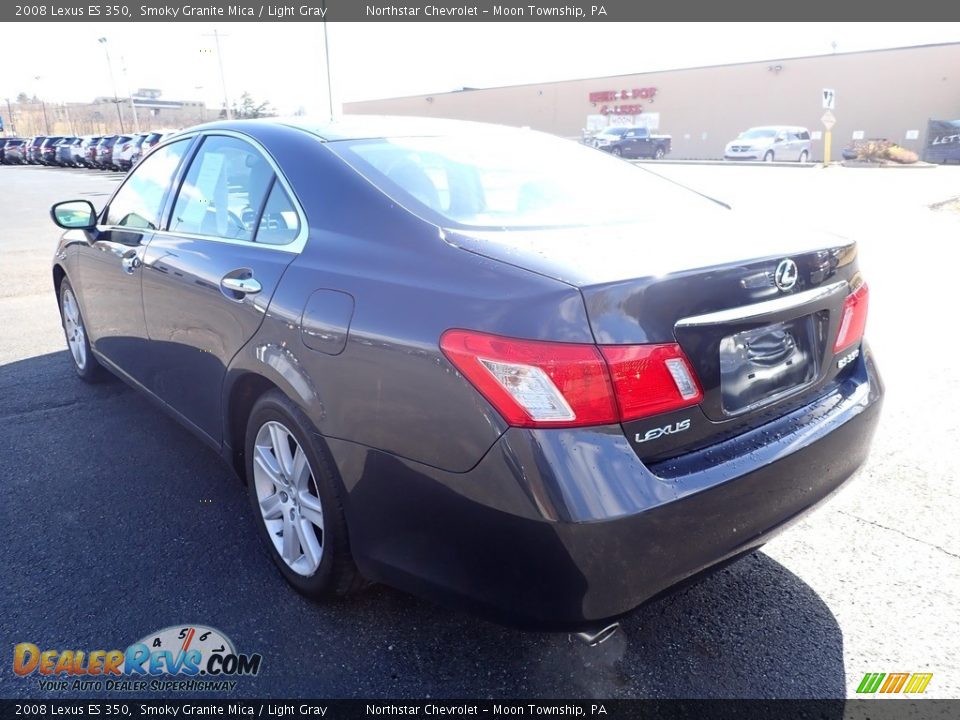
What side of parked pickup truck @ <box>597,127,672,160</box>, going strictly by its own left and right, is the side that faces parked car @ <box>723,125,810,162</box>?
back

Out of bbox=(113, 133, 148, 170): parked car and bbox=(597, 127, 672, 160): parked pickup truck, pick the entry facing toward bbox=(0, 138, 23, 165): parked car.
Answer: bbox=(597, 127, 672, 160): parked pickup truck

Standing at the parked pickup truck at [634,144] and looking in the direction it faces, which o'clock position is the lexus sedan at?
The lexus sedan is roughly at 9 o'clock from the parked pickup truck.

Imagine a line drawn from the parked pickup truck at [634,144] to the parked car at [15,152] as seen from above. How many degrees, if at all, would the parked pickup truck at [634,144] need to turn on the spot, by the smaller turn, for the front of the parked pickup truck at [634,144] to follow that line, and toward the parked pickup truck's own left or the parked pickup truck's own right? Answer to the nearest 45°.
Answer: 0° — it already faces it

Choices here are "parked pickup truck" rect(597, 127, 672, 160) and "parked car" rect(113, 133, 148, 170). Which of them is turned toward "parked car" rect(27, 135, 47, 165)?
"parked pickup truck" rect(597, 127, 672, 160)

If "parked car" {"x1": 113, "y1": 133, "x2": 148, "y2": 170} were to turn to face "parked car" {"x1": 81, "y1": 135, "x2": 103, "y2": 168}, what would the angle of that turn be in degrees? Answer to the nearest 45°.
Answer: approximately 90° to its left

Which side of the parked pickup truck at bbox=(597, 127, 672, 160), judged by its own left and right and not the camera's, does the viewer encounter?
left

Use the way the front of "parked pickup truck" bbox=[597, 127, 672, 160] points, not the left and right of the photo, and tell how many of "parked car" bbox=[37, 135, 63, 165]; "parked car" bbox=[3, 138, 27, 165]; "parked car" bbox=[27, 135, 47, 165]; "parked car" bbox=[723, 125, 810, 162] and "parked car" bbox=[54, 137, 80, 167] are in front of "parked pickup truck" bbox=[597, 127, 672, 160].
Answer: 4

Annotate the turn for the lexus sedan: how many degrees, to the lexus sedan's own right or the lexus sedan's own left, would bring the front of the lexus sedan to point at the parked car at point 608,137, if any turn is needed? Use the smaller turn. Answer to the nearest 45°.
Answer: approximately 45° to the lexus sedan's own right

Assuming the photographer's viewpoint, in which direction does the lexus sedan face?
facing away from the viewer and to the left of the viewer

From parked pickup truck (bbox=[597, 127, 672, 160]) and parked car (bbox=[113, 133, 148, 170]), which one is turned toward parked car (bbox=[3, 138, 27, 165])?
parked pickup truck (bbox=[597, 127, 672, 160])
